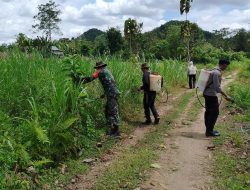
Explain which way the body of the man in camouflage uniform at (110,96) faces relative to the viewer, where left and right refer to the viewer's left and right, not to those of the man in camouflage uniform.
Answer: facing to the left of the viewer

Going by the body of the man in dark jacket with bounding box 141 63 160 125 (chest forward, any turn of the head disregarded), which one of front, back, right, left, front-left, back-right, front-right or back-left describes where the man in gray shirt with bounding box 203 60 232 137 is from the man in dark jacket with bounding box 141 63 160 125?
back-left

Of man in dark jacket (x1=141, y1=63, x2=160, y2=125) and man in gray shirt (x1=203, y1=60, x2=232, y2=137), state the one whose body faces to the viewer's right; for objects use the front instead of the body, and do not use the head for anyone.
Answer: man in gray shirt (x1=203, y1=60, x2=232, y2=137)

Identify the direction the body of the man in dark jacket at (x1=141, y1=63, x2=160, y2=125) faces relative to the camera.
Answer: to the viewer's left

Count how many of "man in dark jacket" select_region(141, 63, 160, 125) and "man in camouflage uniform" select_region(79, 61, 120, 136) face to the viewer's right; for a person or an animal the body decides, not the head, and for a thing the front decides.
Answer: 0

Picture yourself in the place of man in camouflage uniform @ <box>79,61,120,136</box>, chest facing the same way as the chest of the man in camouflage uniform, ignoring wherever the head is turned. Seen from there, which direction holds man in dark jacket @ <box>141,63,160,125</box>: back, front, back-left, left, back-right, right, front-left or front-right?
back-right

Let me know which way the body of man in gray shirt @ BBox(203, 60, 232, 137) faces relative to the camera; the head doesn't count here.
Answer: to the viewer's right

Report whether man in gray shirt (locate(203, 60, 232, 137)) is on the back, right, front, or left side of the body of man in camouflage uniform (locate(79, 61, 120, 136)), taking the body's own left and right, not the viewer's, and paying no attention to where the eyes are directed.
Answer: back

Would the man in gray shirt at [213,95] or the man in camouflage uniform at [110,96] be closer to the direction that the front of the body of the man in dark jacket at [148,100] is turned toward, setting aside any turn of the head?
the man in camouflage uniform

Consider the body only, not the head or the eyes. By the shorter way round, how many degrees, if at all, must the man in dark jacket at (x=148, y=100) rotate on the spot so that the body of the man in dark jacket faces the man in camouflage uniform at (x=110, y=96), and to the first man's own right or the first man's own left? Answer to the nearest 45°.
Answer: approximately 45° to the first man's own left

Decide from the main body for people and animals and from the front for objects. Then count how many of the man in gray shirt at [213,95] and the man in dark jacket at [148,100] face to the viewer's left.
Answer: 1

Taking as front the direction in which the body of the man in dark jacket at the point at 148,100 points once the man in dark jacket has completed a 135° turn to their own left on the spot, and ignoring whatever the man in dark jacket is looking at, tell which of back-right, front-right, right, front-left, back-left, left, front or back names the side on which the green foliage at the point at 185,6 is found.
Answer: back-left

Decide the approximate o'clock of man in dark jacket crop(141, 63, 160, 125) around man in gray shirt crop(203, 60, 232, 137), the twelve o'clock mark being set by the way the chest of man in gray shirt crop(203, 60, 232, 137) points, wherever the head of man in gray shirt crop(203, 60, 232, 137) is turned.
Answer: man in dark jacket crop(141, 63, 160, 125) is roughly at 7 o'clock from man in gray shirt crop(203, 60, 232, 137).
